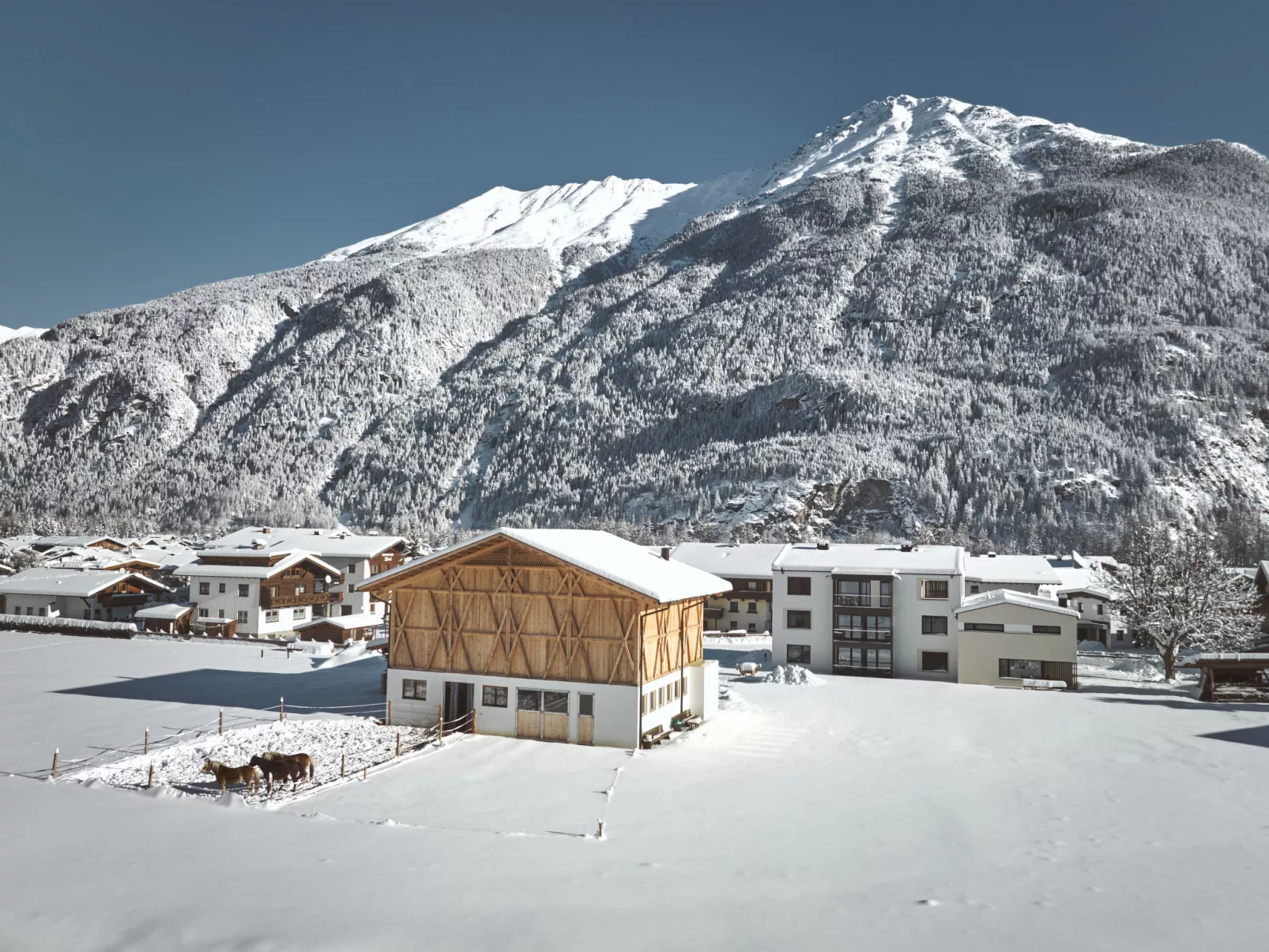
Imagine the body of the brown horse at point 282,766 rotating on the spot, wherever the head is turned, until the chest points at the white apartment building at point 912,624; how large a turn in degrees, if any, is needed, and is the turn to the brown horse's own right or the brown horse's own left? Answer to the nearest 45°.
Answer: approximately 135° to the brown horse's own right

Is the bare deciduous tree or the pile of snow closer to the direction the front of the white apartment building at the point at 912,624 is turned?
the pile of snow

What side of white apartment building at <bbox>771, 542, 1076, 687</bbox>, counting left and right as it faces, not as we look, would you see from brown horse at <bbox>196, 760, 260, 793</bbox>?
front

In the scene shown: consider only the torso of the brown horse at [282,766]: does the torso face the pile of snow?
no

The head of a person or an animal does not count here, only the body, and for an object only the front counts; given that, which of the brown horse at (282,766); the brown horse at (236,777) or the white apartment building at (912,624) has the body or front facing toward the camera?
the white apartment building

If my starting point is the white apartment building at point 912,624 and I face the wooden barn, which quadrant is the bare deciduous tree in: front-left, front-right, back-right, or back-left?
back-left

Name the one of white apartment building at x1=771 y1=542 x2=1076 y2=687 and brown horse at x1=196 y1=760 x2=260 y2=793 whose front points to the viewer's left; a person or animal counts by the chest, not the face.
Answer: the brown horse

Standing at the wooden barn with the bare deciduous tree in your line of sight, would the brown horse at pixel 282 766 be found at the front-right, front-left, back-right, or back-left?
back-right

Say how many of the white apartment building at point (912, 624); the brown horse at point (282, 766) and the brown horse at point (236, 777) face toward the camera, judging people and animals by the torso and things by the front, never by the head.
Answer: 1

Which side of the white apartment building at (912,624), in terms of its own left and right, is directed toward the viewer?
front

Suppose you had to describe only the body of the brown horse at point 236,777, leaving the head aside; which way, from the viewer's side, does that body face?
to the viewer's left

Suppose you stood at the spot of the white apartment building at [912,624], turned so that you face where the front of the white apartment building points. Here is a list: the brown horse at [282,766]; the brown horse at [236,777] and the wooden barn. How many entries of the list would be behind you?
0

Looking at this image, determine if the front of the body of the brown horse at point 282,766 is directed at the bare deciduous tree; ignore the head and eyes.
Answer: no

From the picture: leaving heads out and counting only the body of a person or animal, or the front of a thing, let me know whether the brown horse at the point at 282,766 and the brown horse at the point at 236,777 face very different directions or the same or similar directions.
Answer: same or similar directions

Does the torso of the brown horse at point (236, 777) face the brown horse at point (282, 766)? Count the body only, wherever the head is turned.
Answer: no
